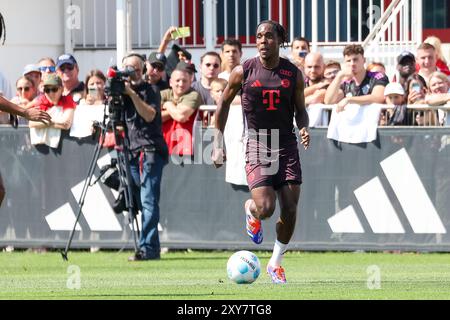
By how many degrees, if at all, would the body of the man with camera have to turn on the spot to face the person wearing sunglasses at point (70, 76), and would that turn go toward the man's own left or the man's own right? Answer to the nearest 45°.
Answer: approximately 90° to the man's own right

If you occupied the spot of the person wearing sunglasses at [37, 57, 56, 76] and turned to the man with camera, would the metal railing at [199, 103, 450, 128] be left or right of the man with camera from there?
left

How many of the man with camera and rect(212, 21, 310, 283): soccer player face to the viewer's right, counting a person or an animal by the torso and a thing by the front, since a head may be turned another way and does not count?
0

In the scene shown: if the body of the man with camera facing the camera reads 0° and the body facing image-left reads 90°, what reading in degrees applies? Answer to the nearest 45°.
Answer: approximately 45°

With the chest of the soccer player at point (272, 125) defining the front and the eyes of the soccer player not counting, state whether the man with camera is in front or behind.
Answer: behind

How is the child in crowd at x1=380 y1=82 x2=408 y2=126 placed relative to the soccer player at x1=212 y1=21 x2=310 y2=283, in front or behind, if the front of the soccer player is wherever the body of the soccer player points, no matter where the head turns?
behind

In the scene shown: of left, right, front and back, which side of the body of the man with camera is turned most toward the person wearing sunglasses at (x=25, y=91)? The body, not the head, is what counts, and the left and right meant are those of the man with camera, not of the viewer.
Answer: right

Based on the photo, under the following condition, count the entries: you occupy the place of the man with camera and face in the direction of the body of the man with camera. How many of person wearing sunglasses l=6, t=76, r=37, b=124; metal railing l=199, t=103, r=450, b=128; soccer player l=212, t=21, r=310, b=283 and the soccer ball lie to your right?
1

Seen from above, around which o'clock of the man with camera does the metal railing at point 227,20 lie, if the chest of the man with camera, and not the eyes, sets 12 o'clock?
The metal railing is roughly at 5 o'clock from the man with camera.

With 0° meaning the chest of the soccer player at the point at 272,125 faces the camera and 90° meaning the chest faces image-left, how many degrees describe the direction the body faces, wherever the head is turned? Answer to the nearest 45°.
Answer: approximately 0°

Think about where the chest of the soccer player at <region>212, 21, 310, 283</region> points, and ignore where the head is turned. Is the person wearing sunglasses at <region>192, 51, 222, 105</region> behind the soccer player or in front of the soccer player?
behind

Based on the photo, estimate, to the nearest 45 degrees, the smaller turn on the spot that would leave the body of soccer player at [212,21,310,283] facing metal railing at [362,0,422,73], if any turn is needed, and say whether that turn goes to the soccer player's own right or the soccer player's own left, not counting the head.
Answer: approximately 180°
